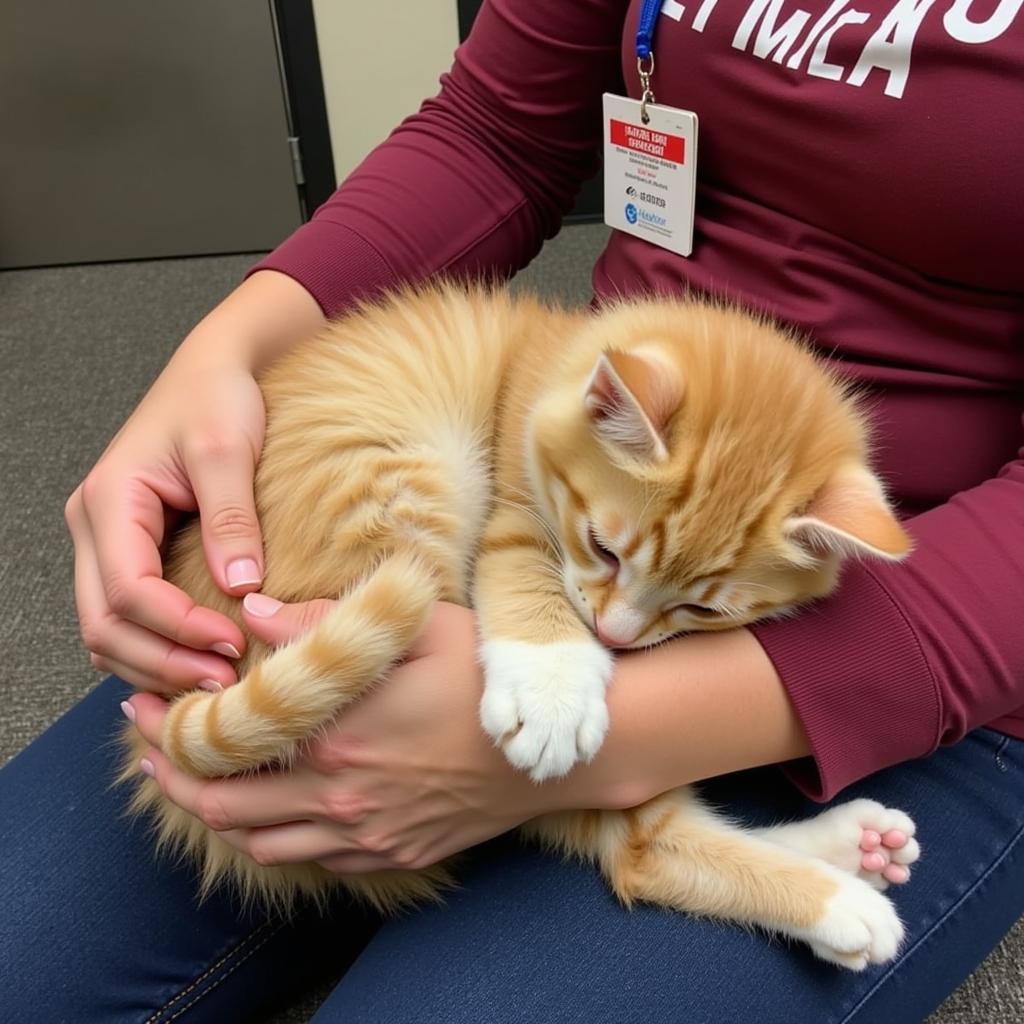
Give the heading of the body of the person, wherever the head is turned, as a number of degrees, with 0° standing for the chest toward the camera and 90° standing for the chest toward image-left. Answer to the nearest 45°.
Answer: approximately 45°
